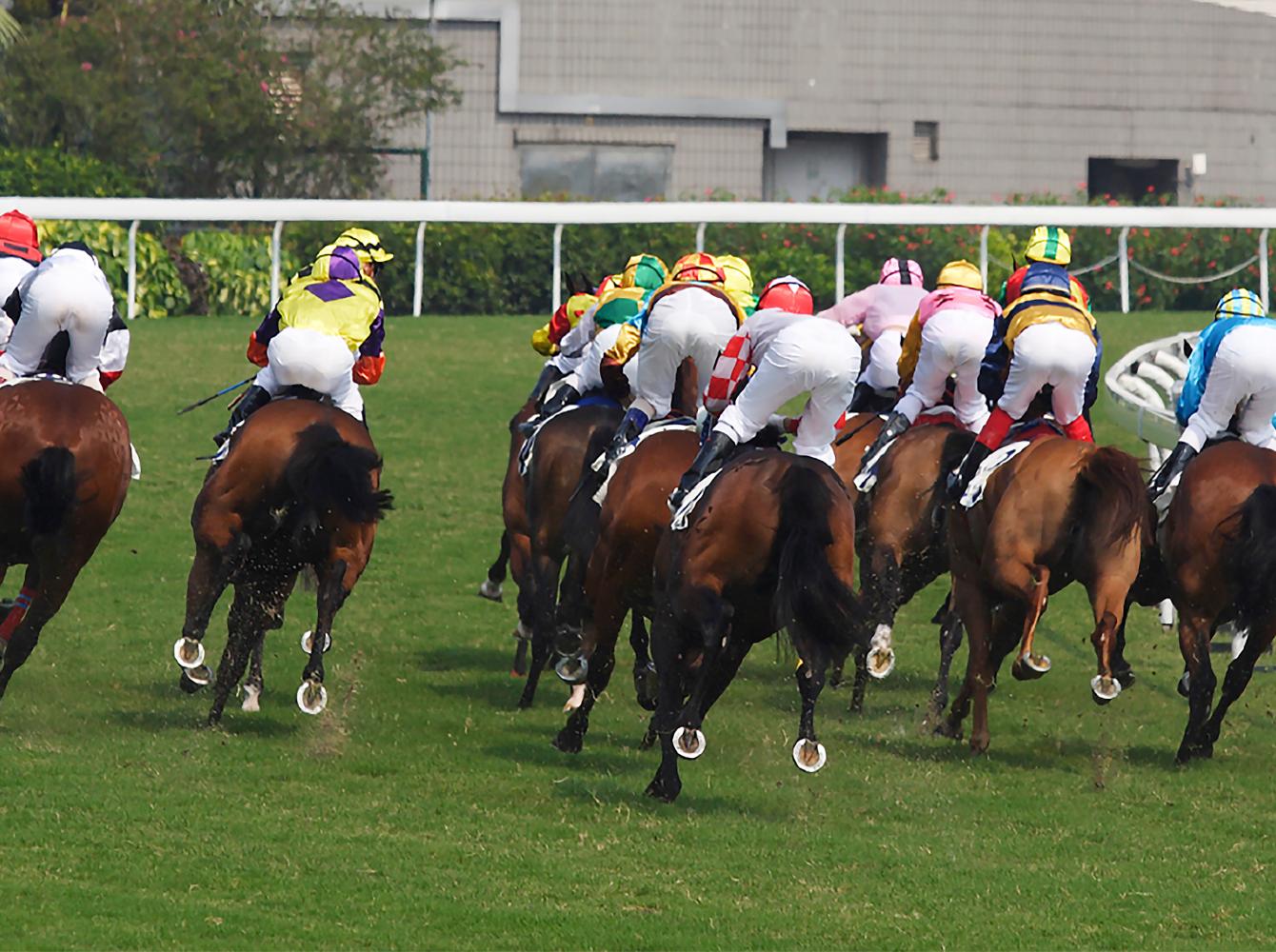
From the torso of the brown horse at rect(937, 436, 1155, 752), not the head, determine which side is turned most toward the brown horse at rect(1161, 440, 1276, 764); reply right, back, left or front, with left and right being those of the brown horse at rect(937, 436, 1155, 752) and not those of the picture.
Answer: right

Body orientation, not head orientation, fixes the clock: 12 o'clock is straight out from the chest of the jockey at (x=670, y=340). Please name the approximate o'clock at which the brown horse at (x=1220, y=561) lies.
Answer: The brown horse is roughly at 3 o'clock from the jockey.

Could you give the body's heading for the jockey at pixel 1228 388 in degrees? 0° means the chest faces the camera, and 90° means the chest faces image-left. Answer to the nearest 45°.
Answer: approximately 180°

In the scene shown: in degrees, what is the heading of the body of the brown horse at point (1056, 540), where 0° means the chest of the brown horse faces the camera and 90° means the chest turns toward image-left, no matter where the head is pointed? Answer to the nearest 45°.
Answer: approximately 135°

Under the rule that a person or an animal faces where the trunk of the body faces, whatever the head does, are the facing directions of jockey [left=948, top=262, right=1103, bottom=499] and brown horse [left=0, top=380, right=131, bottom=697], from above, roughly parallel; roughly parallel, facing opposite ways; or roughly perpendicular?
roughly parallel

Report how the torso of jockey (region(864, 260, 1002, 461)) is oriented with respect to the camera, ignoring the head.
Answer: away from the camera

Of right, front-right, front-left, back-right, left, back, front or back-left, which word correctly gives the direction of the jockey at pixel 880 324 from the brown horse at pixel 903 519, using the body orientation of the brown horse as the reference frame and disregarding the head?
front-right

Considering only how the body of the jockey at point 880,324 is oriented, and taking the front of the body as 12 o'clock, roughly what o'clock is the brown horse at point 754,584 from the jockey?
The brown horse is roughly at 6 o'clock from the jockey.

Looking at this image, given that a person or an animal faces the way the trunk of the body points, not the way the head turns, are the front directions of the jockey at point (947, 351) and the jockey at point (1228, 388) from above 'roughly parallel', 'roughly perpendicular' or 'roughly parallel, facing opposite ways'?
roughly parallel

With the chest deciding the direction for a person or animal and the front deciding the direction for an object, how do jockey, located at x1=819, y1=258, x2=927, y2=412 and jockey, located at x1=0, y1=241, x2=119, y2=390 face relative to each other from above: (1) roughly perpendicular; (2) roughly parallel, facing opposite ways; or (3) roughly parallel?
roughly parallel

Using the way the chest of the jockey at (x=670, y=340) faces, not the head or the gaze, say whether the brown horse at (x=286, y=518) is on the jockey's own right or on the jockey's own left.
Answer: on the jockey's own left

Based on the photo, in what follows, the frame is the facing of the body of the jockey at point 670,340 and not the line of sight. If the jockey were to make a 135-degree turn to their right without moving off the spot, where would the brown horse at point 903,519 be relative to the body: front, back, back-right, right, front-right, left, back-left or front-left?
left

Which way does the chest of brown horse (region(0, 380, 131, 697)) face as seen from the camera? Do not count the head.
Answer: away from the camera

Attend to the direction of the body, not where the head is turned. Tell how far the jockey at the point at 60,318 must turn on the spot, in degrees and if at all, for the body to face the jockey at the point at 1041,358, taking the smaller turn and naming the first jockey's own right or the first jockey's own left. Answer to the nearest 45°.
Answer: approximately 90° to the first jockey's own right

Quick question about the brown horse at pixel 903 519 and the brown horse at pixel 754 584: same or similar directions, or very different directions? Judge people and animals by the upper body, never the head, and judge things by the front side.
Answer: same or similar directions

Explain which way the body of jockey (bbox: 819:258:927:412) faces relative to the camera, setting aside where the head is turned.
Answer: away from the camera

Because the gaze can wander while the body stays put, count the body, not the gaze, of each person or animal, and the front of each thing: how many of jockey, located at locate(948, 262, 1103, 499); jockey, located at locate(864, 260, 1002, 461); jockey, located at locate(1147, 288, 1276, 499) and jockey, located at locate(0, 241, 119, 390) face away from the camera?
4

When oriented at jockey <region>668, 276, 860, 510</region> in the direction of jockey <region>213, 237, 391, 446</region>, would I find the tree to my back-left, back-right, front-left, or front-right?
front-right

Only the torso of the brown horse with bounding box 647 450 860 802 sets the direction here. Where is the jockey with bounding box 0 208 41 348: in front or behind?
in front

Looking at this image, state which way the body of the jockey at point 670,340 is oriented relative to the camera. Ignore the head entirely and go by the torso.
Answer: away from the camera

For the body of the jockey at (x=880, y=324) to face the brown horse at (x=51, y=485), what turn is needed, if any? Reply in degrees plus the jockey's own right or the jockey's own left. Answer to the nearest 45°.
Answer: approximately 135° to the jockey's own left

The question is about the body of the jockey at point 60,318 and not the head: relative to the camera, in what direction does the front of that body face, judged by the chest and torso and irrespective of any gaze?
away from the camera

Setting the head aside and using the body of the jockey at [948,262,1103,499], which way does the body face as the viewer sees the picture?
away from the camera
